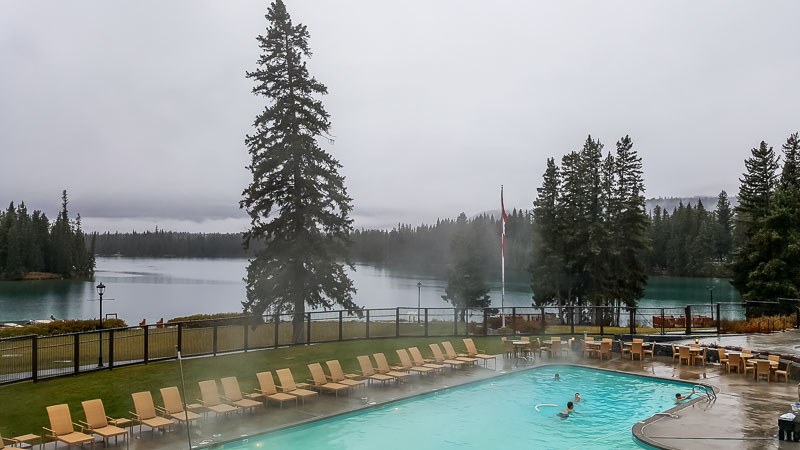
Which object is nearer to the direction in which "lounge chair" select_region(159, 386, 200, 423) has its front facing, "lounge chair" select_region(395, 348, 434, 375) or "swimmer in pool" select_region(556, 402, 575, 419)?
the swimmer in pool

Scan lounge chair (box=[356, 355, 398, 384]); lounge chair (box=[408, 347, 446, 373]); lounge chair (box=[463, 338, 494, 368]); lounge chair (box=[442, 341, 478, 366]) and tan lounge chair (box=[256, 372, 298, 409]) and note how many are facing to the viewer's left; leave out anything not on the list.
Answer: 0

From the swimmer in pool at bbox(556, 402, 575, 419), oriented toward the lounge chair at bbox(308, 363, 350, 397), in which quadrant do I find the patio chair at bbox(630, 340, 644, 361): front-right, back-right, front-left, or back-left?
back-right

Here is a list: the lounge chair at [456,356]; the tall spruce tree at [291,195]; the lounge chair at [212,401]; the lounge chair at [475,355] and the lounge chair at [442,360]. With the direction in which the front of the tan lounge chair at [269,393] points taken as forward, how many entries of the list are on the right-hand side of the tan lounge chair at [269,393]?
1

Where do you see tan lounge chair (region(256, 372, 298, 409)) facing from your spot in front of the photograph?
facing the viewer and to the right of the viewer

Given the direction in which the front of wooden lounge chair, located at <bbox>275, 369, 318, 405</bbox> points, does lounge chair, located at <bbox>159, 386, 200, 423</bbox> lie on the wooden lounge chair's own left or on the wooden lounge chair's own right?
on the wooden lounge chair's own right

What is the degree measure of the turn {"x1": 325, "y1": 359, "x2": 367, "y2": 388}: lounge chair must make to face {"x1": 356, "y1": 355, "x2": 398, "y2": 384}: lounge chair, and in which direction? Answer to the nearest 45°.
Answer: approximately 90° to its left

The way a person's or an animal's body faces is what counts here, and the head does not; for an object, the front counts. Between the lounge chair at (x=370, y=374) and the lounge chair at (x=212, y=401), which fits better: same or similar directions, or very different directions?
same or similar directions

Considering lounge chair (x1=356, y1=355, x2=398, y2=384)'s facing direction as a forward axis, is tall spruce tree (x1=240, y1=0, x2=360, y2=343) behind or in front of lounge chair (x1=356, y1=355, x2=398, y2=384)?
behind

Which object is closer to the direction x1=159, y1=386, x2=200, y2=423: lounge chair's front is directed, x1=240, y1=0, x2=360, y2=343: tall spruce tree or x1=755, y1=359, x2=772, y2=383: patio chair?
the patio chair

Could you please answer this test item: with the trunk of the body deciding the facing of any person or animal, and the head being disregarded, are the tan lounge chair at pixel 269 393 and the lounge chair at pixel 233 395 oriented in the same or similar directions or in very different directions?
same or similar directions
